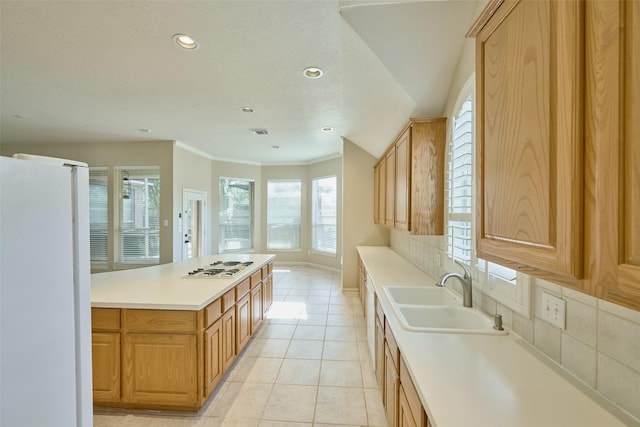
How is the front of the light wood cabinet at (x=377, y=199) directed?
to the viewer's left

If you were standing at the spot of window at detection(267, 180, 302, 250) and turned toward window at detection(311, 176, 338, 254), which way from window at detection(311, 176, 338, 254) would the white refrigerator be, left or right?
right

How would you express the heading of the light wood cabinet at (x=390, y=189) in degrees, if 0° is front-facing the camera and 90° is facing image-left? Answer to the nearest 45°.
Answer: approximately 90°

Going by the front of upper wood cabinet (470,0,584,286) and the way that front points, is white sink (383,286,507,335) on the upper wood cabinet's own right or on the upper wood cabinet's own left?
on the upper wood cabinet's own right

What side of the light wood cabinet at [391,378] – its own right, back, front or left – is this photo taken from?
left

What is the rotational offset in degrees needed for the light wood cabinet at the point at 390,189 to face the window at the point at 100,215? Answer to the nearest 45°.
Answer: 0° — it already faces it

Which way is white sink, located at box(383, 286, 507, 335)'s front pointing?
to the viewer's left

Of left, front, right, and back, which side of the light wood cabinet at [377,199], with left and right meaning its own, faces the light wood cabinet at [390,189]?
left

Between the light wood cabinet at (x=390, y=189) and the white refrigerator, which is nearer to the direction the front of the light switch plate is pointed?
the white refrigerator

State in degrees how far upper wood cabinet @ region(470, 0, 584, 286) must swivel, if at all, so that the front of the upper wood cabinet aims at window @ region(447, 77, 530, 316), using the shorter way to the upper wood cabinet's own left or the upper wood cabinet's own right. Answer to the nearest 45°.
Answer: approximately 135° to the upper wood cabinet's own right

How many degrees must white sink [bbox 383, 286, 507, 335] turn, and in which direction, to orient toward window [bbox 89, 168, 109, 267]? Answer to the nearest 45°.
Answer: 0° — it already faces it

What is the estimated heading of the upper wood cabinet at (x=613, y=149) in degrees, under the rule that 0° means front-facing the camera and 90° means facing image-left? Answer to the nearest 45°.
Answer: approximately 45°

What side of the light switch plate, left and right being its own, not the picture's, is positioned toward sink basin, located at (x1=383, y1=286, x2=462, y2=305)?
right

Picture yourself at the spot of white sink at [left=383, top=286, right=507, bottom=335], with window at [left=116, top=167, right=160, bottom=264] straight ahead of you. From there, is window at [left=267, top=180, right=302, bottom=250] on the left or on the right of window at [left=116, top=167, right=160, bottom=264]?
right

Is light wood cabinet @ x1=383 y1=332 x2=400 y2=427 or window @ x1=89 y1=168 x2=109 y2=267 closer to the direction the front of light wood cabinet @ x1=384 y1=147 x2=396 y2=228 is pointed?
the window

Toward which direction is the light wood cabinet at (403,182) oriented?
to the viewer's left

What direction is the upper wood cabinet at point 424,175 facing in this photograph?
to the viewer's left
